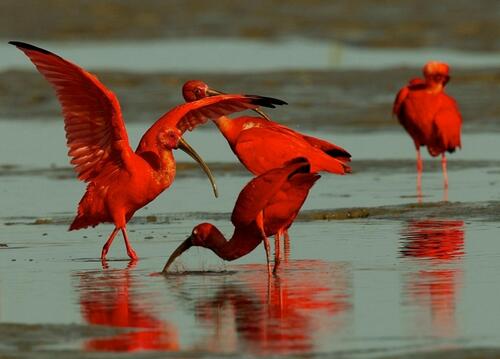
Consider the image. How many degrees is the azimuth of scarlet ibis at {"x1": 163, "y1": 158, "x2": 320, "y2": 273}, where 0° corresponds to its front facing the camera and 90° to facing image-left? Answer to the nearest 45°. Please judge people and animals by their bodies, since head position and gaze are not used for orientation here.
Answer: approximately 90°

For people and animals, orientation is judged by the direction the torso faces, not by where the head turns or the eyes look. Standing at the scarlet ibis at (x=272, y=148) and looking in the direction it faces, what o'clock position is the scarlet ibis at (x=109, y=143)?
the scarlet ibis at (x=109, y=143) is roughly at 12 o'clock from the scarlet ibis at (x=272, y=148).

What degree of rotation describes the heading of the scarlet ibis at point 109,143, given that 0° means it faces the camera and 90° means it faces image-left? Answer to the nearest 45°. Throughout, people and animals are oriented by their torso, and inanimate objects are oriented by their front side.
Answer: approximately 315°

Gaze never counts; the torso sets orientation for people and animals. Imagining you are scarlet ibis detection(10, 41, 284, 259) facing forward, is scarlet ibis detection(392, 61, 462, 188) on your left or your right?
on your left

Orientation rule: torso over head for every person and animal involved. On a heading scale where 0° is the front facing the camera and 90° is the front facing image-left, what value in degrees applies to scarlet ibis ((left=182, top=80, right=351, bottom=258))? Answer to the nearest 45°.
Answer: approximately 90°

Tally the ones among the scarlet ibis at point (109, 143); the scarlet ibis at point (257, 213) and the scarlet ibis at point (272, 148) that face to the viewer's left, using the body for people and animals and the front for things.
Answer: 2

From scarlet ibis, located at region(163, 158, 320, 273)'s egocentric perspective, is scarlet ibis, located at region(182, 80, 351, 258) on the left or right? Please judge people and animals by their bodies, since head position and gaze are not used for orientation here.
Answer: on its right
